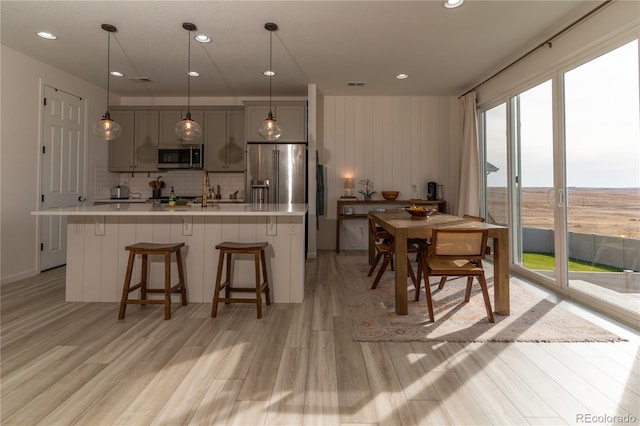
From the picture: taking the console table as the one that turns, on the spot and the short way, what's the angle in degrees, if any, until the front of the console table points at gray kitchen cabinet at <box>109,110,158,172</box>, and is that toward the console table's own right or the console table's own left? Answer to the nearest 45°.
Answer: approximately 90° to the console table's own right

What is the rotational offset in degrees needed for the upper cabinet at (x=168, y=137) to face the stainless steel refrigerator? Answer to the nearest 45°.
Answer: approximately 45° to its left

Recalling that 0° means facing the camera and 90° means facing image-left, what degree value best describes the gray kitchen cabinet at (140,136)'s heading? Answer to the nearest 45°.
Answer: approximately 0°

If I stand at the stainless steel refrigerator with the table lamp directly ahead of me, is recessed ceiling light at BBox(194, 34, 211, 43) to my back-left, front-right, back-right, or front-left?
back-right

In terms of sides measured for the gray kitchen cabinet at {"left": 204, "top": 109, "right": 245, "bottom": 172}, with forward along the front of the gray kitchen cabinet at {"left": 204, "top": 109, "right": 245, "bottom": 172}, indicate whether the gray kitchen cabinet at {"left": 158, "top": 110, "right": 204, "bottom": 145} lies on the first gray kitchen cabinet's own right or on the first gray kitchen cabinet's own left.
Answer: on the first gray kitchen cabinet's own right

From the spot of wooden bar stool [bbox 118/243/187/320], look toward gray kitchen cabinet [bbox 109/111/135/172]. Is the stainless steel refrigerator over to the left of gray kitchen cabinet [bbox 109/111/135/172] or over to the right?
right

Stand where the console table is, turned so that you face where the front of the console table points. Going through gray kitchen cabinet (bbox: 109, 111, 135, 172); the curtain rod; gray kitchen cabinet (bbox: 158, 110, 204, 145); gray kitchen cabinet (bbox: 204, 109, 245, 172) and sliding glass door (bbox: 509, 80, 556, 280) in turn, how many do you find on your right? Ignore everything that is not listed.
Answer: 3
